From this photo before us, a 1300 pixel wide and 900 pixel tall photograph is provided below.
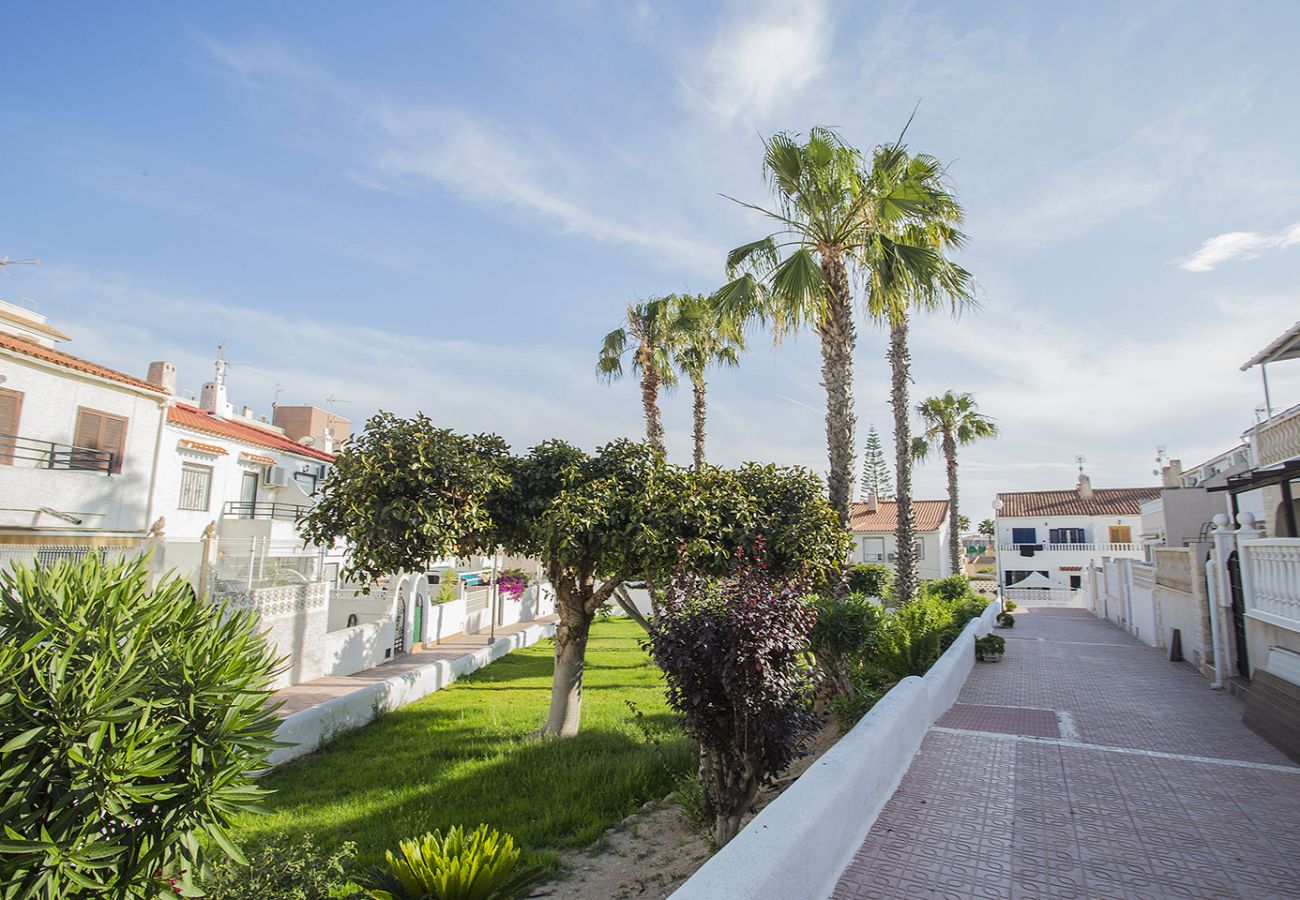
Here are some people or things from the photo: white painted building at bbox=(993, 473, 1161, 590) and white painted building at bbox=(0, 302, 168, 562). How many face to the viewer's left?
0

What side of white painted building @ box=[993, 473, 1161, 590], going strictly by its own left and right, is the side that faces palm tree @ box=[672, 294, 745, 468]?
front

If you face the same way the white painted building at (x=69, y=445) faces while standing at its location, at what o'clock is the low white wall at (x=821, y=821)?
The low white wall is roughly at 1 o'clock from the white painted building.

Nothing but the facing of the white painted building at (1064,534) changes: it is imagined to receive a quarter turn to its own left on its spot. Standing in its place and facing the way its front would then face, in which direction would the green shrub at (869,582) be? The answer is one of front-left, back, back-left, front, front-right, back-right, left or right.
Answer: right

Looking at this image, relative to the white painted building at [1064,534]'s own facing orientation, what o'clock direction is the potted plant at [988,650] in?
The potted plant is roughly at 12 o'clock from the white painted building.

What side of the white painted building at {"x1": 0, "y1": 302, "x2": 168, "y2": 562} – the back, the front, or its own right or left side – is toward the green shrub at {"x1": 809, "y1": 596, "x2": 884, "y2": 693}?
front

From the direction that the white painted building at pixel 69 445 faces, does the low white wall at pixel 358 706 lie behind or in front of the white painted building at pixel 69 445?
in front

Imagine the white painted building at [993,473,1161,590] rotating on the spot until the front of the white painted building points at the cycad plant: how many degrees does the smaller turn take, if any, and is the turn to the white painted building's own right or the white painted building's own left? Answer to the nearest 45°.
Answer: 0° — it already faces it

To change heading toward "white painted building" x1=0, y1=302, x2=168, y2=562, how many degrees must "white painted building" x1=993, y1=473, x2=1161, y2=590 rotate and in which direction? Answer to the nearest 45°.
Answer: approximately 45° to its right

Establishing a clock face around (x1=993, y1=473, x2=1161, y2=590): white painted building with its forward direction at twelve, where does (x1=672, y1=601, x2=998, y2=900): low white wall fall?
The low white wall is roughly at 12 o'clock from the white painted building.

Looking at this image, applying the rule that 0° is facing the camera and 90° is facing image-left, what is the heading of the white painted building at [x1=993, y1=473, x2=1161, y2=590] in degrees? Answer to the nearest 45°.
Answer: approximately 0°

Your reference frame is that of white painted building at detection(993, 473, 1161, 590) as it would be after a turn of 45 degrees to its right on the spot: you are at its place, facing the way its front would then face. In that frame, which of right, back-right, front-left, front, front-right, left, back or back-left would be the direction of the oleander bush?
front-left

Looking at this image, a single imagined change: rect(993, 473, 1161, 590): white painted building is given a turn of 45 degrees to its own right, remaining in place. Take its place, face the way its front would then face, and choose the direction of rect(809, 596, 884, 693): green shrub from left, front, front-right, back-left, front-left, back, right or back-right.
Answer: front-left

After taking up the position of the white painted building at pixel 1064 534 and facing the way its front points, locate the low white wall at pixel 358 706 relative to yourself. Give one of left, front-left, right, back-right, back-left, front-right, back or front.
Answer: front

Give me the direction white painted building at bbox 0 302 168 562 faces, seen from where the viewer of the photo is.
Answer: facing the viewer and to the right of the viewer

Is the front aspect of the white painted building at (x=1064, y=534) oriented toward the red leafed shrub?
yes
